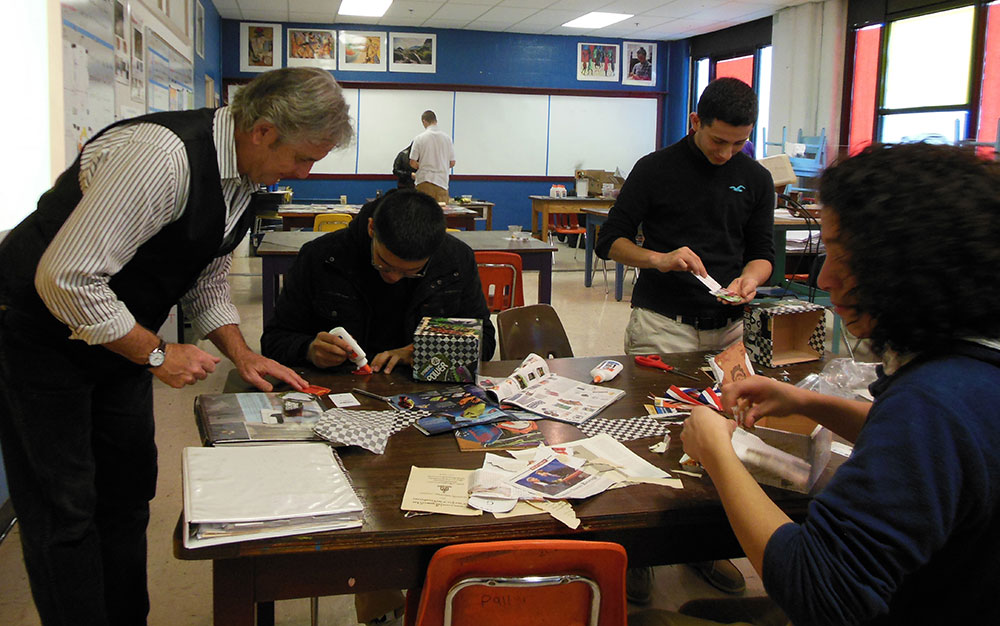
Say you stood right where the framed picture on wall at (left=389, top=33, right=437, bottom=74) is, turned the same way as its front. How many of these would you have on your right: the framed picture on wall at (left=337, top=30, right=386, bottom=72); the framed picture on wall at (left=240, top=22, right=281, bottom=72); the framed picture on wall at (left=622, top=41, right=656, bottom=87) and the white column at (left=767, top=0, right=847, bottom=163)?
2

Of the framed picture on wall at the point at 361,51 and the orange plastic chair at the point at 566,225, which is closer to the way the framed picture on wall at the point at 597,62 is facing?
the orange plastic chair

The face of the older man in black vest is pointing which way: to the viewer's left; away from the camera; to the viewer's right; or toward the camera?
to the viewer's right

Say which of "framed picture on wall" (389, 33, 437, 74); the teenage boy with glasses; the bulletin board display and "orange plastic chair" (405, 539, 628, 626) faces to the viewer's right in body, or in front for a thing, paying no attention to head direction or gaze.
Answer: the bulletin board display

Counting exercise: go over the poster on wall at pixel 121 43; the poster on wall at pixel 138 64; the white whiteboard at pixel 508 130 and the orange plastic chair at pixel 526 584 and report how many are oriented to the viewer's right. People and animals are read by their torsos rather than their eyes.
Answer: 2

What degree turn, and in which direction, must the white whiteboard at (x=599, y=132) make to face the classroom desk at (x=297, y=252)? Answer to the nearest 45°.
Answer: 0° — it already faces it

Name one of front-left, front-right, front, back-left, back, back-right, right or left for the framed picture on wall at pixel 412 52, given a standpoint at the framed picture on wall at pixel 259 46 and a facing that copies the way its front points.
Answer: left

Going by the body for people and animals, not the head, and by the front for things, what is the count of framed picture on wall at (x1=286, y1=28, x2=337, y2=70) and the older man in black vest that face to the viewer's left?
0

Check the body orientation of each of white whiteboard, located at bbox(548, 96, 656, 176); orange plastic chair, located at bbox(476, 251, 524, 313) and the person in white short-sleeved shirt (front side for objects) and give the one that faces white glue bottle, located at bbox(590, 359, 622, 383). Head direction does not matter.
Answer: the white whiteboard

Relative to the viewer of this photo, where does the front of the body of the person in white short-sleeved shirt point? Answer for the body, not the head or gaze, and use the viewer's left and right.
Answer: facing away from the viewer

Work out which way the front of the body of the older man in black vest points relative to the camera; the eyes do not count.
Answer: to the viewer's right

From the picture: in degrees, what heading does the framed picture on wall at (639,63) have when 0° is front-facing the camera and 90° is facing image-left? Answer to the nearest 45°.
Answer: approximately 0°

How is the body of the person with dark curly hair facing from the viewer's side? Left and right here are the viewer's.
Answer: facing to the left of the viewer

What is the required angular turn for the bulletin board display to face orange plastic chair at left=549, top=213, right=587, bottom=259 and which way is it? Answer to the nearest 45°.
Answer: approximately 45° to its left
